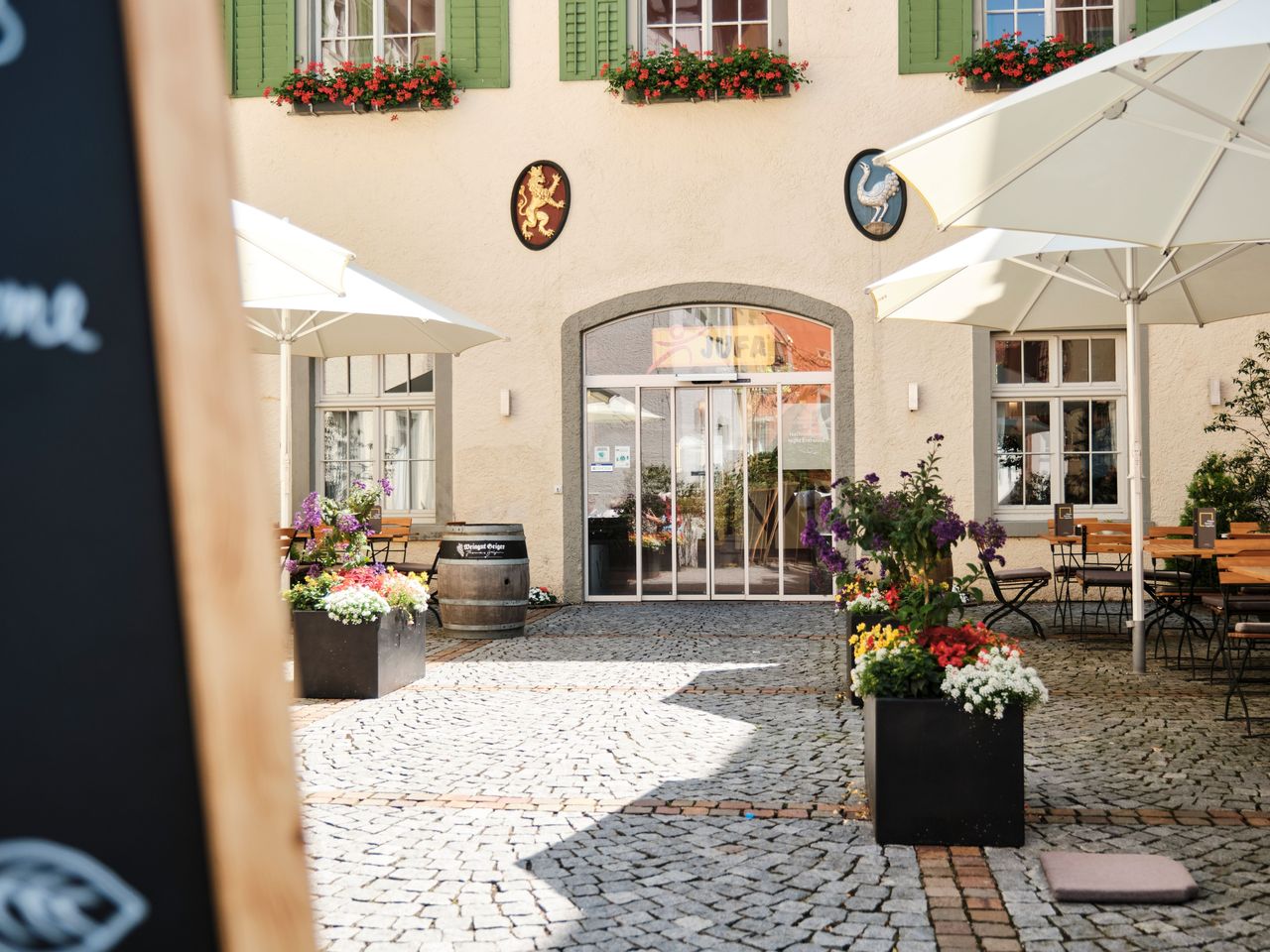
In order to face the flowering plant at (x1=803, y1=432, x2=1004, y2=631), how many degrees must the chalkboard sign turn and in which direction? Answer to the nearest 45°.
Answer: approximately 135° to its left

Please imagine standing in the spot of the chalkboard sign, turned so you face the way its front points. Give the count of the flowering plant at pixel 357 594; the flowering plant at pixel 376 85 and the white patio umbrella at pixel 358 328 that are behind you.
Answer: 3

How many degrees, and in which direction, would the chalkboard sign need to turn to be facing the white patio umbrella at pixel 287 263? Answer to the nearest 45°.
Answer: approximately 180°

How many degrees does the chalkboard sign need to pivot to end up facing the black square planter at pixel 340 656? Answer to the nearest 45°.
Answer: approximately 180°

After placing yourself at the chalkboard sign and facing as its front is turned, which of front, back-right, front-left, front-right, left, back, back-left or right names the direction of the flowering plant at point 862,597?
back-left

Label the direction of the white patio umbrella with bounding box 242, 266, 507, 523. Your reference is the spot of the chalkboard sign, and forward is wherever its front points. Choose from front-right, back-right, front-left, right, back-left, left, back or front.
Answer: back

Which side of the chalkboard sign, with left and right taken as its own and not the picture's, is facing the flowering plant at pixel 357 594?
back

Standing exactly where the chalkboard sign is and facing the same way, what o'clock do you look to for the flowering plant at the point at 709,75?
The flowering plant is roughly at 7 o'clock from the chalkboard sign.

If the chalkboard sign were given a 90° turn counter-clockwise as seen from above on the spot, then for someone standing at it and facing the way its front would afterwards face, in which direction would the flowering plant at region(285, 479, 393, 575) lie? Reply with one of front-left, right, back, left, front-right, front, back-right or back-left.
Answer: left

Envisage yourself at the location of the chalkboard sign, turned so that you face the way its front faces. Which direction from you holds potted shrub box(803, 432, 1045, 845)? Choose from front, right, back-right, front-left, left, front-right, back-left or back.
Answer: back-left

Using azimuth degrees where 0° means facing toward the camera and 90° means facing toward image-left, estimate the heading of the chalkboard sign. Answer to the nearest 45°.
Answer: approximately 0°
